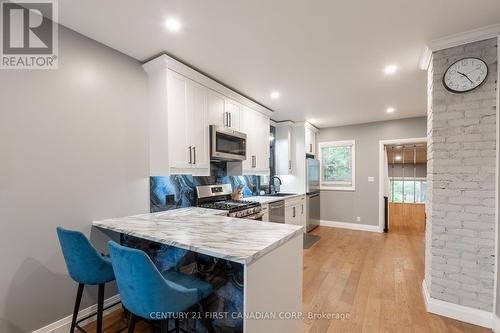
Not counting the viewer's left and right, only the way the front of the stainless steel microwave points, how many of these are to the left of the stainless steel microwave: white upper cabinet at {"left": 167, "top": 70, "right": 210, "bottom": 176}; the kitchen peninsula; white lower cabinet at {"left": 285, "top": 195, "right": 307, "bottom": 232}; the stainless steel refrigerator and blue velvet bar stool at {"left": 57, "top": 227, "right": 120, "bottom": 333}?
2

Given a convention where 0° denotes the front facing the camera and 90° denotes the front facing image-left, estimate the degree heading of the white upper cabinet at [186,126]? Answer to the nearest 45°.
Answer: approximately 315°

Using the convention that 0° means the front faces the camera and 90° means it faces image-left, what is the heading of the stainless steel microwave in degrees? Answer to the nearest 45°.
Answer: approximately 315°

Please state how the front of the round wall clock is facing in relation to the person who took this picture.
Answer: facing the viewer and to the left of the viewer

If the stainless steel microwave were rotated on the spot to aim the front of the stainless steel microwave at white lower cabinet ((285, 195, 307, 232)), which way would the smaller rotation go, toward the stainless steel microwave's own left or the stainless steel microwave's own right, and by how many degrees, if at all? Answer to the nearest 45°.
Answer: approximately 90° to the stainless steel microwave's own left

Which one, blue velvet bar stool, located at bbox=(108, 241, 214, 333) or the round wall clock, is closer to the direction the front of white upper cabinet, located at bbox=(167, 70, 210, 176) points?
the round wall clock

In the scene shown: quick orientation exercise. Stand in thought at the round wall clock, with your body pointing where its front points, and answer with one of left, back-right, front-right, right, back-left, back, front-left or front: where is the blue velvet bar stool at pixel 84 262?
front

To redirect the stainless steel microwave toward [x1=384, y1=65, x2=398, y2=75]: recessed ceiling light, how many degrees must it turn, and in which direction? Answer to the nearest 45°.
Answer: approximately 45° to its left

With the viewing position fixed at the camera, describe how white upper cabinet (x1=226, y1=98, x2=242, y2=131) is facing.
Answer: facing the viewer and to the right of the viewer

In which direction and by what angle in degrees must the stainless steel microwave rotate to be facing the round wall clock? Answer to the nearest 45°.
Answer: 0° — it already faces it

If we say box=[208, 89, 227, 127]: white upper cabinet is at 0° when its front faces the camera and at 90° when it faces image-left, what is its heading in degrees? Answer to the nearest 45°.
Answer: approximately 315°

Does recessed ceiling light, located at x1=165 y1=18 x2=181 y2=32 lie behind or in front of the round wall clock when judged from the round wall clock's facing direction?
in front

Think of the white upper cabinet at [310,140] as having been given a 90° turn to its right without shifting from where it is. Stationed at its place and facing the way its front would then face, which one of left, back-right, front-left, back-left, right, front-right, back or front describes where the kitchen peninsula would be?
front

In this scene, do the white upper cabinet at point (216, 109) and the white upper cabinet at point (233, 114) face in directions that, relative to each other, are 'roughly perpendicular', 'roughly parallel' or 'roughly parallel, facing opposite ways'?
roughly parallel

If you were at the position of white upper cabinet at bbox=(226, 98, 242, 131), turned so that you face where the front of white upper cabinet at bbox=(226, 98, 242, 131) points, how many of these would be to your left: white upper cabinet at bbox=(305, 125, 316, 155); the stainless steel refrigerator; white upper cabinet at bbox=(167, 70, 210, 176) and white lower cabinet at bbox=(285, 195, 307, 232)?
3

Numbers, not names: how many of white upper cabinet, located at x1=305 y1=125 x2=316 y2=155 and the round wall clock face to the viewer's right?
1

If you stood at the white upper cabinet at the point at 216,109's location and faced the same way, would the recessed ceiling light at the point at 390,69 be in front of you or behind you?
in front
